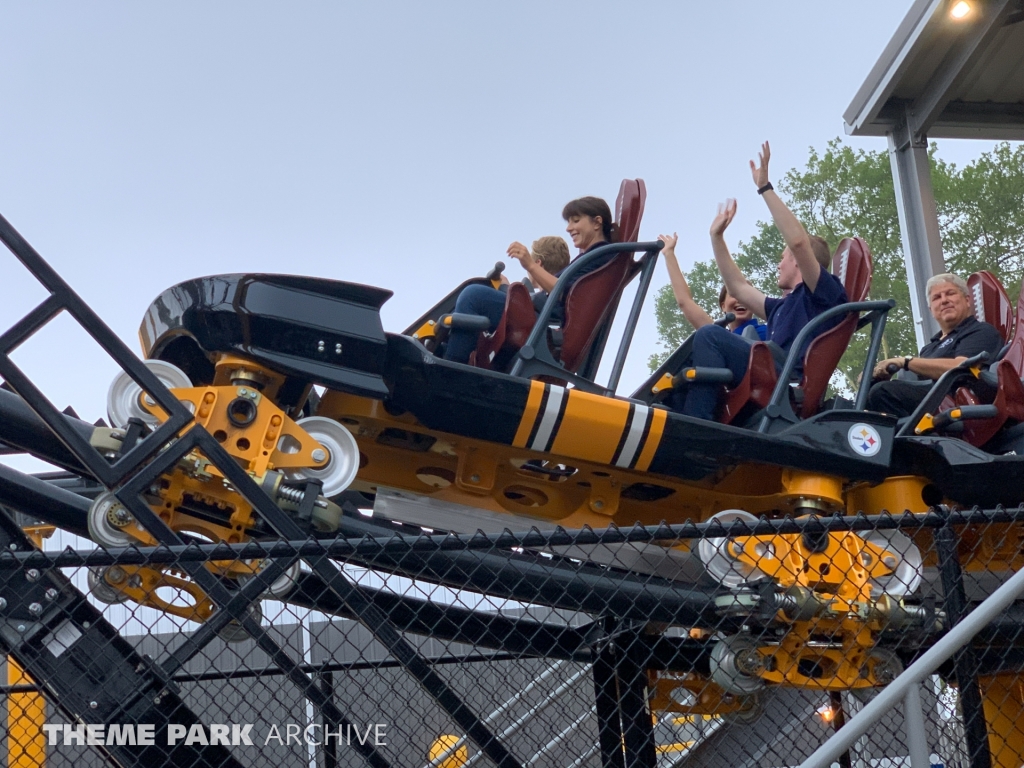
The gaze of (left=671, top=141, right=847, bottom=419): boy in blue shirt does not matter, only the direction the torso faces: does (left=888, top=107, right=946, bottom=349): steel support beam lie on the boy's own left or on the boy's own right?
on the boy's own right

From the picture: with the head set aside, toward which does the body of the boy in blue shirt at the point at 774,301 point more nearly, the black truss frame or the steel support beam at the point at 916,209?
the black truss frame

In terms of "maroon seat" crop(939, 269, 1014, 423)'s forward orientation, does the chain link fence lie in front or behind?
in front

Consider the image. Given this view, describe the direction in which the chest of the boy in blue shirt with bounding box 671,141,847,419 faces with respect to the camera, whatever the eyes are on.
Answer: to the viewer's left

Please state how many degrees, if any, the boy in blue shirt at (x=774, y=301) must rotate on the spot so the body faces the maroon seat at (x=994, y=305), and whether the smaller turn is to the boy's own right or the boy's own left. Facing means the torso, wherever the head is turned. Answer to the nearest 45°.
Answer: approximately 135° to the boy's own right

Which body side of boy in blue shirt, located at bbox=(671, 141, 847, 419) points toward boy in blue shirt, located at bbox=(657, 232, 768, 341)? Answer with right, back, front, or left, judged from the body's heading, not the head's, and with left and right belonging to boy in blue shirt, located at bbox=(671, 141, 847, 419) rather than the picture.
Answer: right

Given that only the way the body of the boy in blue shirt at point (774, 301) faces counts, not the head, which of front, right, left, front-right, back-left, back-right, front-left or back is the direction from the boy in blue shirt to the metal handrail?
left

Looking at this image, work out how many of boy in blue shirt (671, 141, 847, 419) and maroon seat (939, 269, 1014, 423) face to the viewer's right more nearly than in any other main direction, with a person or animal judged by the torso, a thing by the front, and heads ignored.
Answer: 0

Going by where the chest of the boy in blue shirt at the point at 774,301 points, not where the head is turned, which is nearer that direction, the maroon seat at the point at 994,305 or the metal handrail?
the metal handrail

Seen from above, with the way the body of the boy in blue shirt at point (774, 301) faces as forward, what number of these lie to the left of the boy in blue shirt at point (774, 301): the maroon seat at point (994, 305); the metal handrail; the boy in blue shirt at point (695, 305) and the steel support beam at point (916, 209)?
1

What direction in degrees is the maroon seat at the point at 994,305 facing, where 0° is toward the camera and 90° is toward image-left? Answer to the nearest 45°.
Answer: approximately 45°
